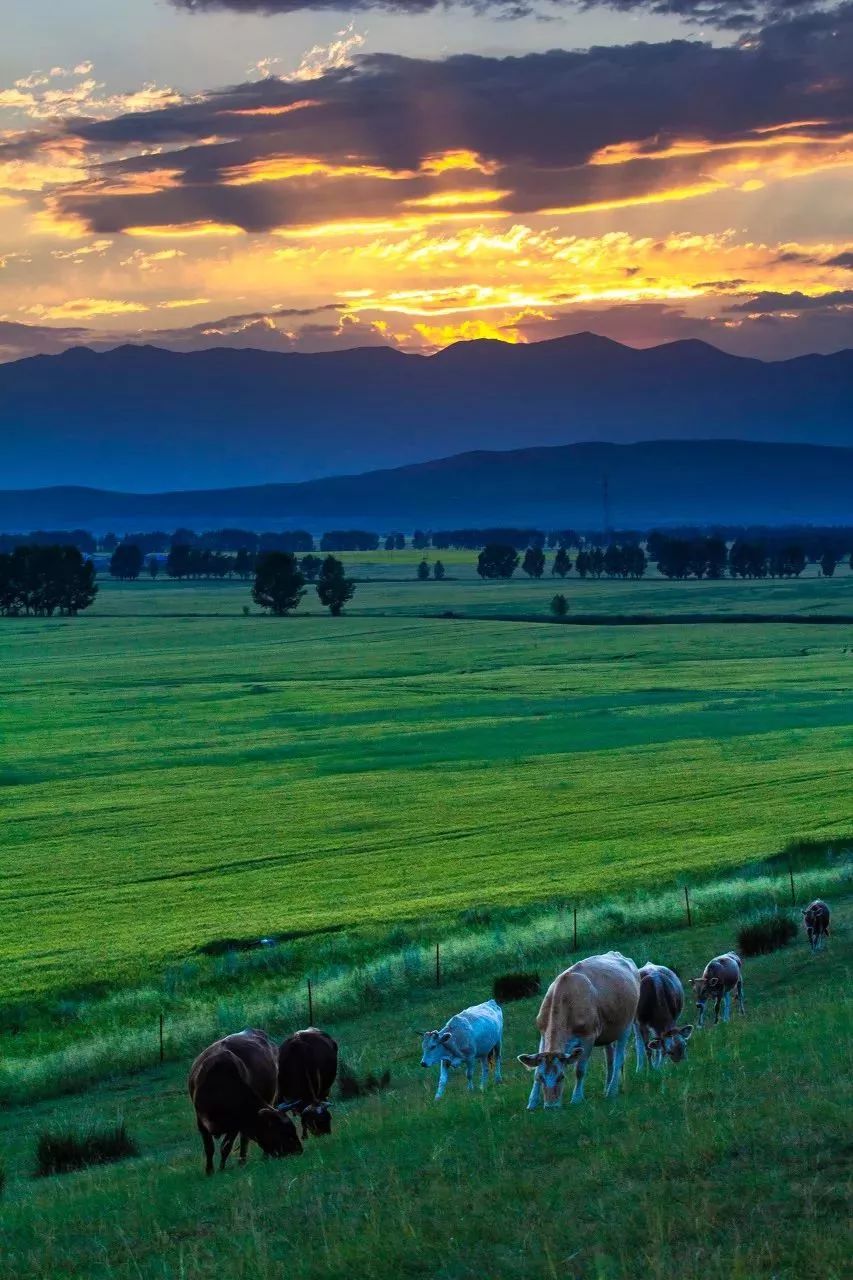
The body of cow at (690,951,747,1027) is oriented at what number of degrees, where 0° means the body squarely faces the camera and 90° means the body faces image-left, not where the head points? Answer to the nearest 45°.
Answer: approximately 45°

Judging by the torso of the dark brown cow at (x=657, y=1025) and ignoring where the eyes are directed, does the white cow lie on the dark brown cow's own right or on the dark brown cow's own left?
on the dark brown cow's own right

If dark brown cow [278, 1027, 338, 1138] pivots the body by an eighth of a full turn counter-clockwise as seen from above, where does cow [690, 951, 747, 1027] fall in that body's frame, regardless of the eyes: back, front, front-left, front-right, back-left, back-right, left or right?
left

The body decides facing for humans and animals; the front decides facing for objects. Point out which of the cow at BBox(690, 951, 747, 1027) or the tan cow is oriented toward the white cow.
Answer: the cow

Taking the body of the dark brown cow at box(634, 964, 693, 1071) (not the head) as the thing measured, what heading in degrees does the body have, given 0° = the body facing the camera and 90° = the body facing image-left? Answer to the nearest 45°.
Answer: approximately 0°

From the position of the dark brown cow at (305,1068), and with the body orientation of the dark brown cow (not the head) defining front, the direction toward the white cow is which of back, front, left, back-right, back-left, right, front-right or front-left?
back-left

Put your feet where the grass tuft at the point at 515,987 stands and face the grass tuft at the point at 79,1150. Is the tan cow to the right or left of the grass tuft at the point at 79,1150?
left

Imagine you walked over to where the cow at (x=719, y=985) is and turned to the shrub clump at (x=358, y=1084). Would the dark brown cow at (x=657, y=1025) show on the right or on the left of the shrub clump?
left

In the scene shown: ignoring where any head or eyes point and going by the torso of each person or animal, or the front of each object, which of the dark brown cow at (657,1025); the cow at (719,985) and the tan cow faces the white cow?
the cow
